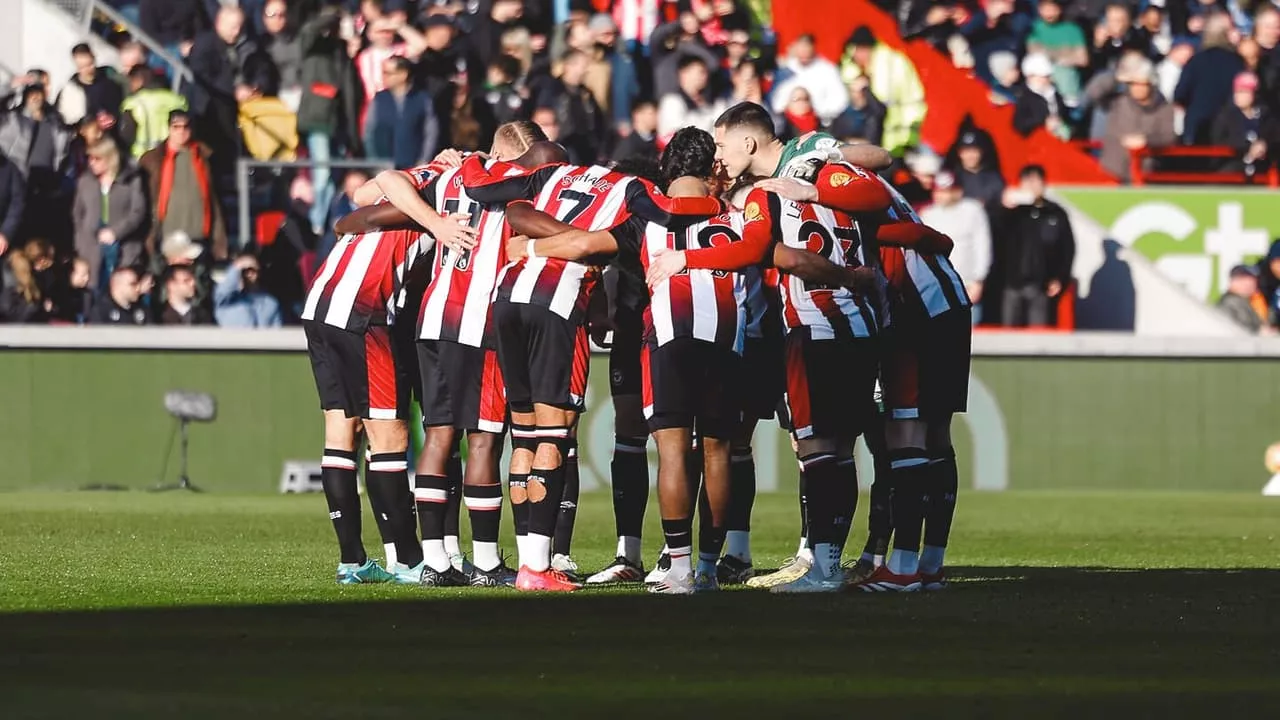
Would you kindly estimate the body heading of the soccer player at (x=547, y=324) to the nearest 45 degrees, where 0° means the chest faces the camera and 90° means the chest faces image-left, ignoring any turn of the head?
approximately 225°

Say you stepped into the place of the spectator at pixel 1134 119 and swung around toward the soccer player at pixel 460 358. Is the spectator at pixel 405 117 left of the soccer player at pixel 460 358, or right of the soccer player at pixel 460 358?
right

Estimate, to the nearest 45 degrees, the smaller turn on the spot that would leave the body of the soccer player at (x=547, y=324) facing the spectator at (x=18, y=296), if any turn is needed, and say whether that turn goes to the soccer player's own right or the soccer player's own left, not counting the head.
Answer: approximately 90° to the soccer player's own left

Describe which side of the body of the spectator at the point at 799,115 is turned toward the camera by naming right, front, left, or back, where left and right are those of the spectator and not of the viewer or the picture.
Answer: front

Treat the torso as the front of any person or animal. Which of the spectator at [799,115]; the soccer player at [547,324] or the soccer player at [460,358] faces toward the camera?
the spectator

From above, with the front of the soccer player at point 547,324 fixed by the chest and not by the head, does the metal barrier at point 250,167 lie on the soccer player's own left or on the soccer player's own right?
on the soccer player's own left

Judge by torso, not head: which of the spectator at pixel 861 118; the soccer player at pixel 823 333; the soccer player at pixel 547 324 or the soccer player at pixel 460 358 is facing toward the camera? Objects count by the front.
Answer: the spectator

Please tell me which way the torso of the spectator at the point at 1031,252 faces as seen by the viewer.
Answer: toward the camera

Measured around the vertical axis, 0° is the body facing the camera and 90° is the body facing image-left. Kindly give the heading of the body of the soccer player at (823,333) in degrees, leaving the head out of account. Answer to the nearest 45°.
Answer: approximately 135°
